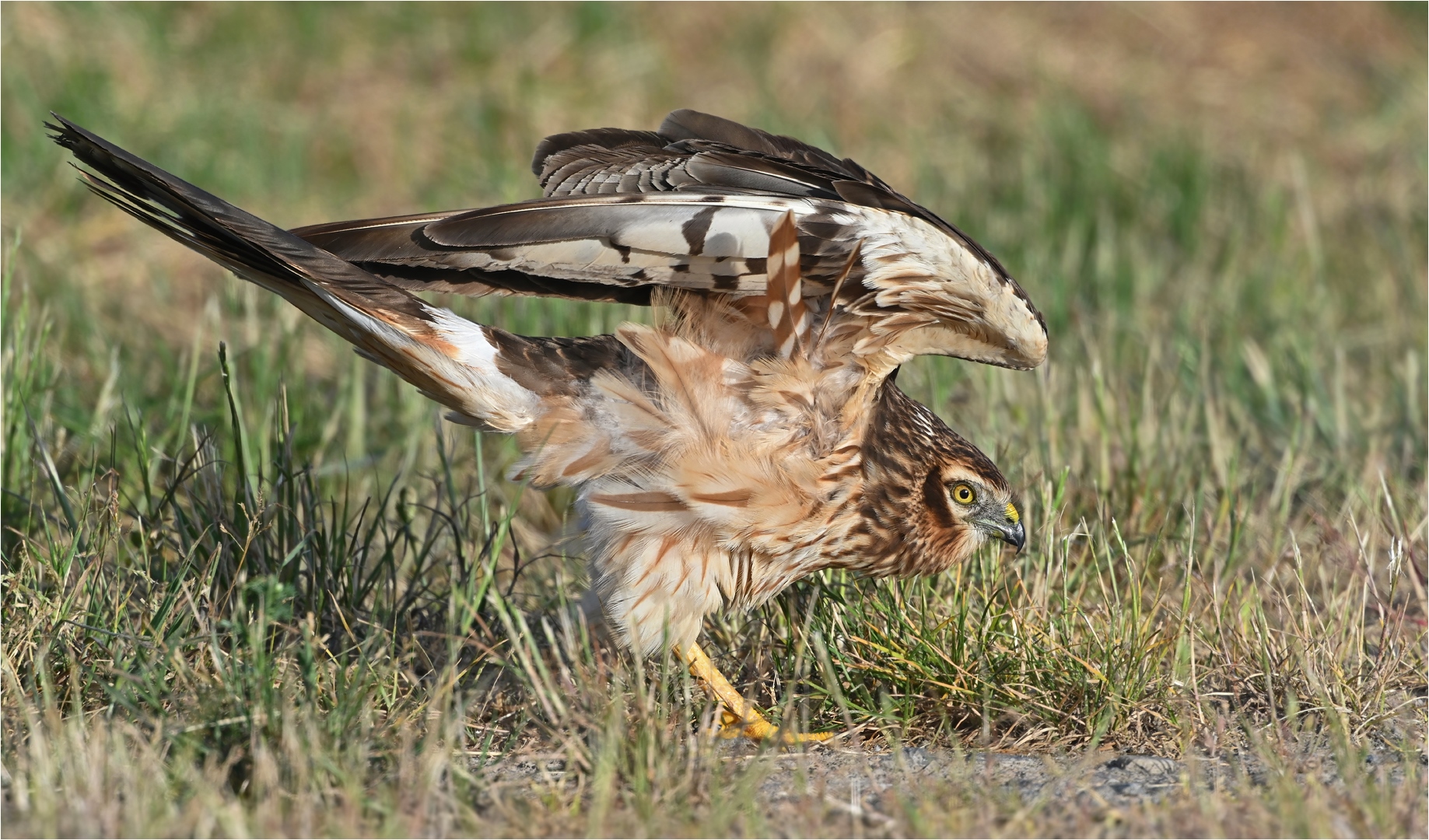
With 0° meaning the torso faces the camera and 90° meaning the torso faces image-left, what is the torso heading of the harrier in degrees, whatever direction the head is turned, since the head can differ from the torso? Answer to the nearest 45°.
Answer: approximately 270°
